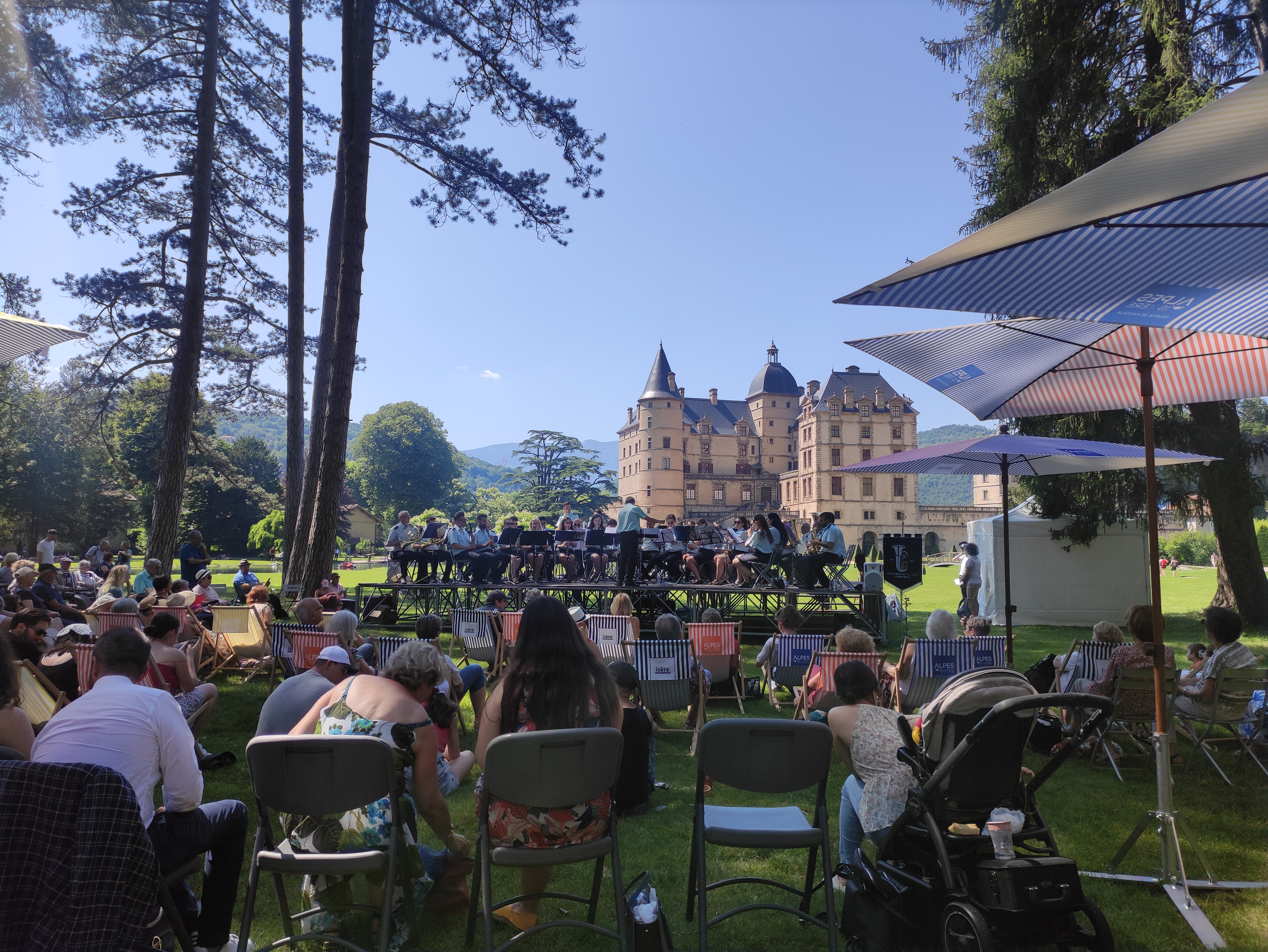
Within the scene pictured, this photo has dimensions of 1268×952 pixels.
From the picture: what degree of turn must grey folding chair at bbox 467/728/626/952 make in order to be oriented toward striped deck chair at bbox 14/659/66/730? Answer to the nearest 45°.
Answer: approximately 45° to its left

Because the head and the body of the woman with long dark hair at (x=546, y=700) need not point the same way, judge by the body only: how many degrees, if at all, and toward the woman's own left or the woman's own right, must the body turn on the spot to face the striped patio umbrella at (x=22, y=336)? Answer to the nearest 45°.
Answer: approximately 45° to the woman's own left

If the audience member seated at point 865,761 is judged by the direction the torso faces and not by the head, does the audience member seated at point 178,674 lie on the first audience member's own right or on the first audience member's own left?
on the first audience member's own left

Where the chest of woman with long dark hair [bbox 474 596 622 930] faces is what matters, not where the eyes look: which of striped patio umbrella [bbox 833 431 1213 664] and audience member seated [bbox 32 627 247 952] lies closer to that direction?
the striped patio umbrella

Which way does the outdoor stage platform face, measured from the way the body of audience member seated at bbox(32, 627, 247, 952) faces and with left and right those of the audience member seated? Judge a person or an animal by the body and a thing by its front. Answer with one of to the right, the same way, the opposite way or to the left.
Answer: the opposite way

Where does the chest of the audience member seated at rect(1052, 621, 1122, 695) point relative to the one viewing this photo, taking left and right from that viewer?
facing away from the viewer and to the left of the viewer

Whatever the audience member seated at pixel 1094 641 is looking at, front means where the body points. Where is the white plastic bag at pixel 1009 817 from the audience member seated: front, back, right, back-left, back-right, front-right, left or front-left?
back-left

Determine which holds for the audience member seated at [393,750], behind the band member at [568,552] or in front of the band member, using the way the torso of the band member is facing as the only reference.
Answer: in front

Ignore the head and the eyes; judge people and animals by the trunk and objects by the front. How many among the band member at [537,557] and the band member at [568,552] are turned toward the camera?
2

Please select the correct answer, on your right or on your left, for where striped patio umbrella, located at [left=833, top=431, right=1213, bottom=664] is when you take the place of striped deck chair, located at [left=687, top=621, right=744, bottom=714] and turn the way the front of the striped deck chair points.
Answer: on your right

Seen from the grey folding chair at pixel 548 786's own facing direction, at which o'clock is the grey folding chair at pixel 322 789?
the grey folding chair at pixel 322 789 is roughly at 9 o'clock from the grey folding chair at pixel 548 786.

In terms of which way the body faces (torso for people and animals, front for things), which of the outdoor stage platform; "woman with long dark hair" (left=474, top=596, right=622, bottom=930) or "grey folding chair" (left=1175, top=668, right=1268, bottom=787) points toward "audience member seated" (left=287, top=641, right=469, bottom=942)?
the outdoor stage platform

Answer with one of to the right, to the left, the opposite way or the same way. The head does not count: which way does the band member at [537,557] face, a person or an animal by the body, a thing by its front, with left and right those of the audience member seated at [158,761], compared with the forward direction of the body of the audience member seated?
the opposite way

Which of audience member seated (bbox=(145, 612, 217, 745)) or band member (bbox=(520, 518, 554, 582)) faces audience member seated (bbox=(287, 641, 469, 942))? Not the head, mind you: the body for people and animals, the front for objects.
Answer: the band member

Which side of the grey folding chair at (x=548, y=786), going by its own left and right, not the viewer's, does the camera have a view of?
back

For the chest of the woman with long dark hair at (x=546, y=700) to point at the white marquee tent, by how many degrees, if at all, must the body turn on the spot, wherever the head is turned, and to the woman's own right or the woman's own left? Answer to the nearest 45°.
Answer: approximately 45° to the woman's own right

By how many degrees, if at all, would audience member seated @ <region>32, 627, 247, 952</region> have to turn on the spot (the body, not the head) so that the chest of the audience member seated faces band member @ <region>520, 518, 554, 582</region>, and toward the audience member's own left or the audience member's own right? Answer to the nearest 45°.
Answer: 0° — they already face them
